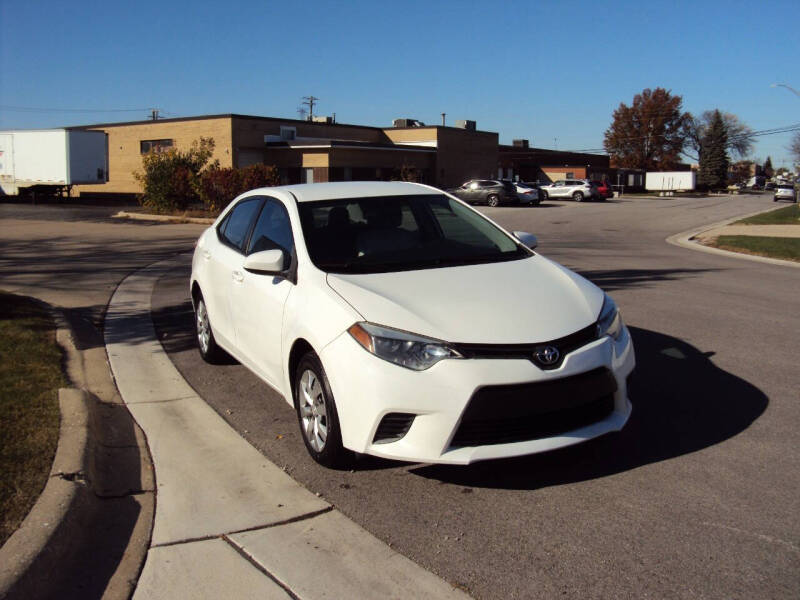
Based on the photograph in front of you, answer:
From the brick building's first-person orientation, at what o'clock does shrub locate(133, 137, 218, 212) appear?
The shrub is roughly at 2 o'clock from the brick building.

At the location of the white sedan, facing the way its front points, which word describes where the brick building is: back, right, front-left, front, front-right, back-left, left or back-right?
back-left

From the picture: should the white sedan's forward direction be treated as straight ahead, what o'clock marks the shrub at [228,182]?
The shrub is roughly at 7 o'clock from the white sedan.

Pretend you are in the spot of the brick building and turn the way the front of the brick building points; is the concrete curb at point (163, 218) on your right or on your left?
on your right

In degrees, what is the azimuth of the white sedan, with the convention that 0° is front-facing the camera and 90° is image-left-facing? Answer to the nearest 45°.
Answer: approximately 315°

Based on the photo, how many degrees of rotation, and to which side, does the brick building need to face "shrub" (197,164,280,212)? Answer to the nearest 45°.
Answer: approximately 45° to its right

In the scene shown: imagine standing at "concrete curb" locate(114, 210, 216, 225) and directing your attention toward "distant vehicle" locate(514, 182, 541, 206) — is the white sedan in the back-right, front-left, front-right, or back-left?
back-right

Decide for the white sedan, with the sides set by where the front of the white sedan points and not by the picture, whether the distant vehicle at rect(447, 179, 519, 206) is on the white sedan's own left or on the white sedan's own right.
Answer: on the white sedan's own left
